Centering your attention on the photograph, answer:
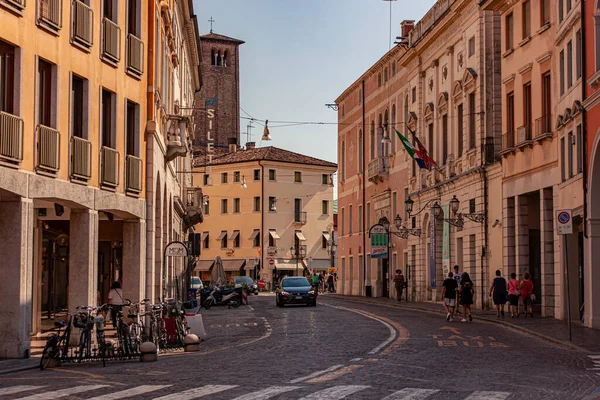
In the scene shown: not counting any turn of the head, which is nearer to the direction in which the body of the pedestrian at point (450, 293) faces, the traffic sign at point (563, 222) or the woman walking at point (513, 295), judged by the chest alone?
the woman walking

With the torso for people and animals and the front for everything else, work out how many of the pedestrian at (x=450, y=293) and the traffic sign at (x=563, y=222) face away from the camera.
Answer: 1

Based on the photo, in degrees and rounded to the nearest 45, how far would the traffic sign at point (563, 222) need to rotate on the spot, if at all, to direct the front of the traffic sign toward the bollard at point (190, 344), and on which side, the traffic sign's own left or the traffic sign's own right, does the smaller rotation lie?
approximately 45° to the traffic sign's own right

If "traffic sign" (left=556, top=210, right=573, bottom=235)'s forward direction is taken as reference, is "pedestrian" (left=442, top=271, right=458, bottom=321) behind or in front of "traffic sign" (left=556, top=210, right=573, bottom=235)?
behind

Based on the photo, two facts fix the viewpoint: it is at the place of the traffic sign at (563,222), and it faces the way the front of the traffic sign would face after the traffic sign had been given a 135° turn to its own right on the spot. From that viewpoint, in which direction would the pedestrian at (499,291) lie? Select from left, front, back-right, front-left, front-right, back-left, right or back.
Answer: front-right

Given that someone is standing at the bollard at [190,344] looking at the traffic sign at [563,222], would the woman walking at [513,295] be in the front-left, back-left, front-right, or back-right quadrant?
front-left

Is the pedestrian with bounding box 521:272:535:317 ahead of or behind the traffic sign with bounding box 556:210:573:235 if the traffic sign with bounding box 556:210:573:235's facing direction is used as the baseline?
behind

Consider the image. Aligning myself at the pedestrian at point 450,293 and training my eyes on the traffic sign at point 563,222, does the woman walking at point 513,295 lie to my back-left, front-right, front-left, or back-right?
back-left

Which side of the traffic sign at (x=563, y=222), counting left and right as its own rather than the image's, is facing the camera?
front

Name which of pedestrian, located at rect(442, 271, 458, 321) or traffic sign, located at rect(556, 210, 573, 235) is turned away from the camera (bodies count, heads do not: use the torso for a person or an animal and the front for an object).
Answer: the pedestrian

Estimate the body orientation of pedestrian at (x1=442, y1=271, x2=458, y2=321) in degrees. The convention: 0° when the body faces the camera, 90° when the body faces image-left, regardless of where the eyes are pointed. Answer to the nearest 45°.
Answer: approximately 180°

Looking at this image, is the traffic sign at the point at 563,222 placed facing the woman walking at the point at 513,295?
no

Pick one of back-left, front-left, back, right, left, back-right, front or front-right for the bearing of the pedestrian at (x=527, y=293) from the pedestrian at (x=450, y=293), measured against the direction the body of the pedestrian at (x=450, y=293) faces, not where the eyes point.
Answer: front-right

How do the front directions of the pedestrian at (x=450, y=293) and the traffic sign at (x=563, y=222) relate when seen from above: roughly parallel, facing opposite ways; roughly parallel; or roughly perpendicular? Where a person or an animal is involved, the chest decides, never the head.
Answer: roughly parallel, facing opposite ways

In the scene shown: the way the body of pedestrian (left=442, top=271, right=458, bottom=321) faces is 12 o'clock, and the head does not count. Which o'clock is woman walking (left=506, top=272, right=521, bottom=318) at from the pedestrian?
The woman walking is roughly at 2 o'clock from the pedestrian.

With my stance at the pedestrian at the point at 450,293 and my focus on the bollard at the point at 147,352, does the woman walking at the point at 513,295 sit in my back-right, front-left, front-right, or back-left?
back-left

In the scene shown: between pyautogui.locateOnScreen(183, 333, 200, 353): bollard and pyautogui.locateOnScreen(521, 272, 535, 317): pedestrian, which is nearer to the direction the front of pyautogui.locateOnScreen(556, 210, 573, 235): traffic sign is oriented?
the bollard
